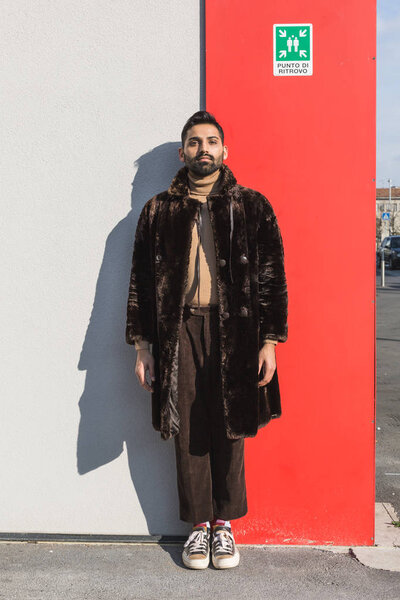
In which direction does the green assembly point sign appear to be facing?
toward the camera

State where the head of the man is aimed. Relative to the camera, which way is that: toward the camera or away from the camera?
toward the camera

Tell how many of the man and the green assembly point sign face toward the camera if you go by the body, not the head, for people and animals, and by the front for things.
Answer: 2

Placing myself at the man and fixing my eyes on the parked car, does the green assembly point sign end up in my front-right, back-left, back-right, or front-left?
front-right

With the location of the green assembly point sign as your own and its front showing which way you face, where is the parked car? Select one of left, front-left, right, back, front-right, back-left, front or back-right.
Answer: back

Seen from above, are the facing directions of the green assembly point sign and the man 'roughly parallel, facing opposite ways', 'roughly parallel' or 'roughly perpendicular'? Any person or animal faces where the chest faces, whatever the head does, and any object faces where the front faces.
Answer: roughly parallel

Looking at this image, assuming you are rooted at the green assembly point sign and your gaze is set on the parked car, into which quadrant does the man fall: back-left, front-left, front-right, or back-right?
back-left

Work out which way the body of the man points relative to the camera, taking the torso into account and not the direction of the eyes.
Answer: toward the camera
